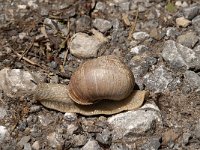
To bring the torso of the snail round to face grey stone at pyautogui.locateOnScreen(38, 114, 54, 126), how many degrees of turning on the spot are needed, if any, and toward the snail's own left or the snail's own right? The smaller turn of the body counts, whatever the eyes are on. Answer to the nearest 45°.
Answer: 0° — it already faces it

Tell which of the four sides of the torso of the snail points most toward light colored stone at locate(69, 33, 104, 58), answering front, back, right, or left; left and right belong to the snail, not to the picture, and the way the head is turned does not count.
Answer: right

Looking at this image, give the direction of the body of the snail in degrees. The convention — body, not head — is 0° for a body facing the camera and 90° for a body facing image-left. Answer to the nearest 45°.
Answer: approximately 90°

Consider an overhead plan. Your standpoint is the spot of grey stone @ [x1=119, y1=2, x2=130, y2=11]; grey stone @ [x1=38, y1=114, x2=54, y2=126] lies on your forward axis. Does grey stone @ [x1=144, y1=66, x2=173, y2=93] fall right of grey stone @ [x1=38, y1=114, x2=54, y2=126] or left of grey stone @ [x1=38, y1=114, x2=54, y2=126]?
left

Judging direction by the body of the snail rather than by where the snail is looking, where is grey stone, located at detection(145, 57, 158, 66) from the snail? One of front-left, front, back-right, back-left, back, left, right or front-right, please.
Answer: back-right

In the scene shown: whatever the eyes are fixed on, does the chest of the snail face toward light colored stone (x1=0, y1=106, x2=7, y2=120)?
yes

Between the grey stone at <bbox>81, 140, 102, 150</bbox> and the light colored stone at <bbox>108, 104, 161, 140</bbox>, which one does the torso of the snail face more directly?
the grey stone

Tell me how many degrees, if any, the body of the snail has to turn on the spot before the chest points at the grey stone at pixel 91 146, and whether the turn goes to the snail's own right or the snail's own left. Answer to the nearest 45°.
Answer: approximately 90° to the snail's own left

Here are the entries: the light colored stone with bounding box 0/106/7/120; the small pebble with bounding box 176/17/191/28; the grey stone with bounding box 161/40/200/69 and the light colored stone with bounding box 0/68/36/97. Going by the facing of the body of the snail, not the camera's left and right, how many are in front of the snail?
2

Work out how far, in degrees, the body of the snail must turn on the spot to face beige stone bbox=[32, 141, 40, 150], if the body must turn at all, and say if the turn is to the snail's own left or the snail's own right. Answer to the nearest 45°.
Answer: approximately 45° to the snail's own left

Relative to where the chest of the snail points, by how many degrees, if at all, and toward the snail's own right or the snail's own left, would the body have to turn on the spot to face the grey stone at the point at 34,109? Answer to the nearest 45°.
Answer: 0° — it already faces it

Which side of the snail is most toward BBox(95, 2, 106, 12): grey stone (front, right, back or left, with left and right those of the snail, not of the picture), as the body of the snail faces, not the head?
right

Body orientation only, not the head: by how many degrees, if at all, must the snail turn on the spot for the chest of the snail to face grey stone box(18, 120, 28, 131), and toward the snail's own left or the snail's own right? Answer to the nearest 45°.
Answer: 0° — it already faces it
